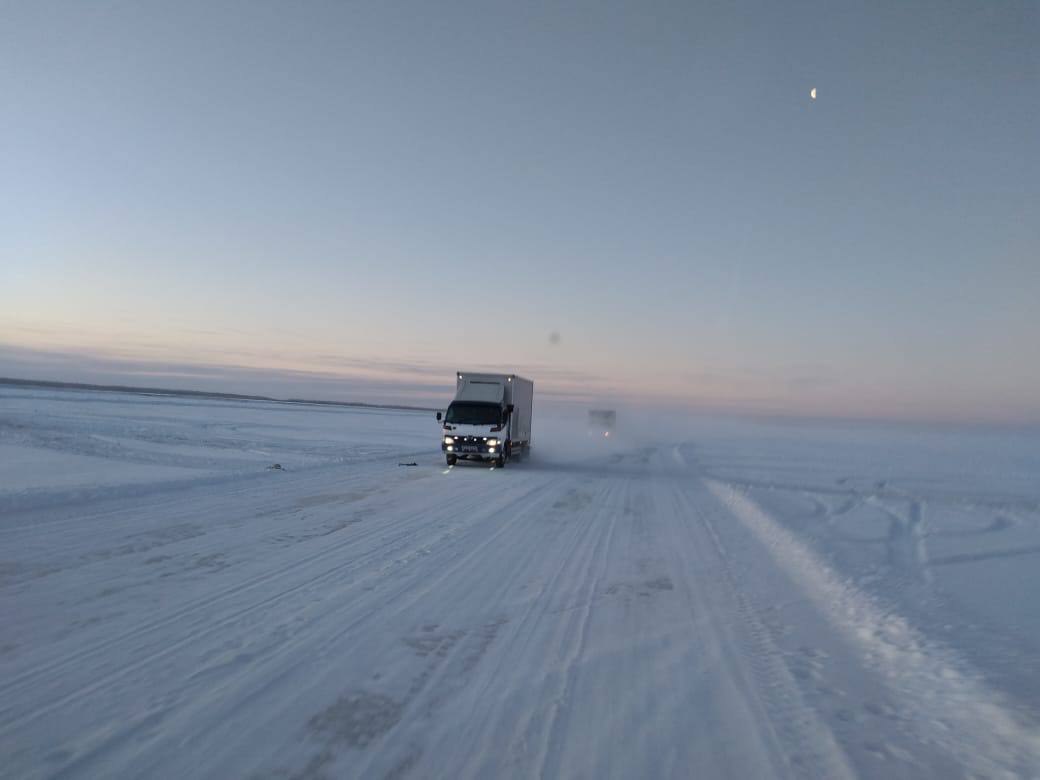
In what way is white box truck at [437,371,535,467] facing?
toward the camera
